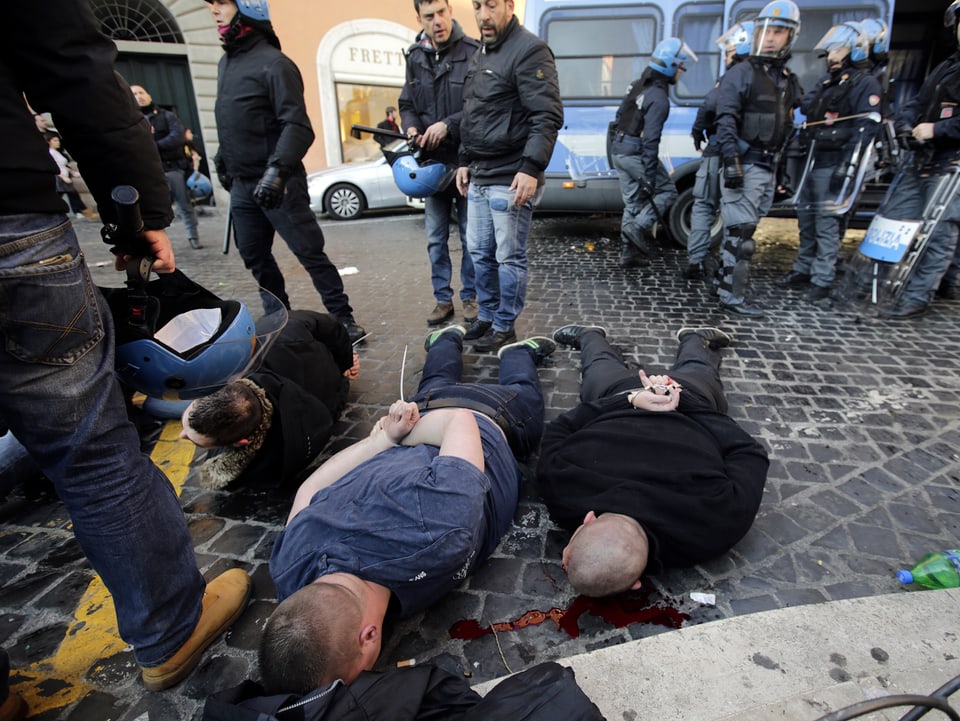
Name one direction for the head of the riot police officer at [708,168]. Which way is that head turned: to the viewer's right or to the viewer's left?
to the viewer's left

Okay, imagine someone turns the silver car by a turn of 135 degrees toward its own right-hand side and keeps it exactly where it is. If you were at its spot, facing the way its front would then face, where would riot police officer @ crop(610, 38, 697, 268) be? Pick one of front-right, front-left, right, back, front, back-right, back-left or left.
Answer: right

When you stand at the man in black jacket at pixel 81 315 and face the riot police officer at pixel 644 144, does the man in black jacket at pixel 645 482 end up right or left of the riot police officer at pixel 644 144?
right

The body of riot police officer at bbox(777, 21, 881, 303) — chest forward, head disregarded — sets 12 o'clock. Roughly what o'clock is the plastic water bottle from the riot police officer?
The plastic water bottle is roughly at 10 o'clock from the riot police officer.

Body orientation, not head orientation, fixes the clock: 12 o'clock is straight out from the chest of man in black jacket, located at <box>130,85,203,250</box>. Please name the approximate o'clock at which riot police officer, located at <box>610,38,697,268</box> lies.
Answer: The riot police officer is roughly at 9 o'clock from the man in black jacket.

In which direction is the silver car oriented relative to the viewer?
to the viewer's left

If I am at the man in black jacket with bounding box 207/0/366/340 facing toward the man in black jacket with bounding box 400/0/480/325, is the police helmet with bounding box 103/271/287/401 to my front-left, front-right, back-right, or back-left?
back-right
